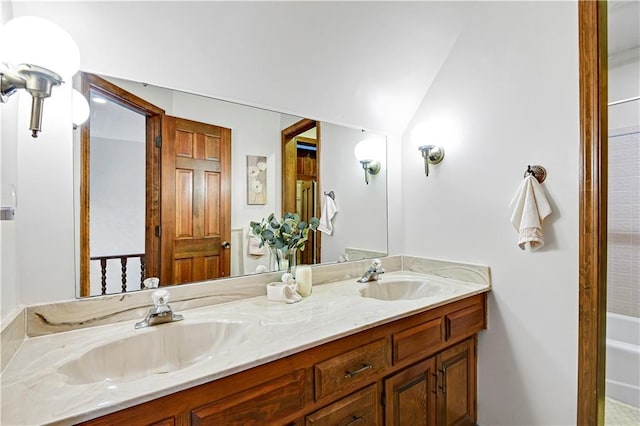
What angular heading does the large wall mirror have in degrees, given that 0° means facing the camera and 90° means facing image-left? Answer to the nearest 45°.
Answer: approximately 315°

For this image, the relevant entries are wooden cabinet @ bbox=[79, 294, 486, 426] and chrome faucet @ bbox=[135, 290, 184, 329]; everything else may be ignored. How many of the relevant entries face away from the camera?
0

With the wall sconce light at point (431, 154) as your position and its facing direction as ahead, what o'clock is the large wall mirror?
The large wall mirror is roughly at 12 o'clock from the wall sconce light.

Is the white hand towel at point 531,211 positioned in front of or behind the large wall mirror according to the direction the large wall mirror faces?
in front

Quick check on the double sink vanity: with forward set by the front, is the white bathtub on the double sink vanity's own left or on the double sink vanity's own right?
on the double sink vanity's own left

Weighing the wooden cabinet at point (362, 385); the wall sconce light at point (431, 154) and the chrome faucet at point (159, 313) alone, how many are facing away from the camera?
0

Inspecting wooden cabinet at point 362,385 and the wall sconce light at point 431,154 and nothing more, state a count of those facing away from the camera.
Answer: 0

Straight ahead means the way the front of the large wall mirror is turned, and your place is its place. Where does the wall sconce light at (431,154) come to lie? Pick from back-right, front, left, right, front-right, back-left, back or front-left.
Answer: front-left

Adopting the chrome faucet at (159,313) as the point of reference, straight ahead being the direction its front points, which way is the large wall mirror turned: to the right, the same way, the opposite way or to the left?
the same way

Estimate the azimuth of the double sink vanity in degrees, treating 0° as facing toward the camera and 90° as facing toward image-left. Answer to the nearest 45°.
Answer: approximately 315°

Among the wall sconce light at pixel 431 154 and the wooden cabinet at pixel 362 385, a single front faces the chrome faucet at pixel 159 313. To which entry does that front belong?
the wall sconce light

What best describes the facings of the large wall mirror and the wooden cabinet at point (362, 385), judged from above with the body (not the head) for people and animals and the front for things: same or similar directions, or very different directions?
same or similar directions

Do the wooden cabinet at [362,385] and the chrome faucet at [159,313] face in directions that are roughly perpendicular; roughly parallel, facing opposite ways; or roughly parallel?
roughly parallel

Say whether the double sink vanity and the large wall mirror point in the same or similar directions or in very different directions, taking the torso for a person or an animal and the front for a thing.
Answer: same or similar directions

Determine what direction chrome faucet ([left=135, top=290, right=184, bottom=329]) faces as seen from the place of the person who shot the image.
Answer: facing the viewer and to the right of the viewer
